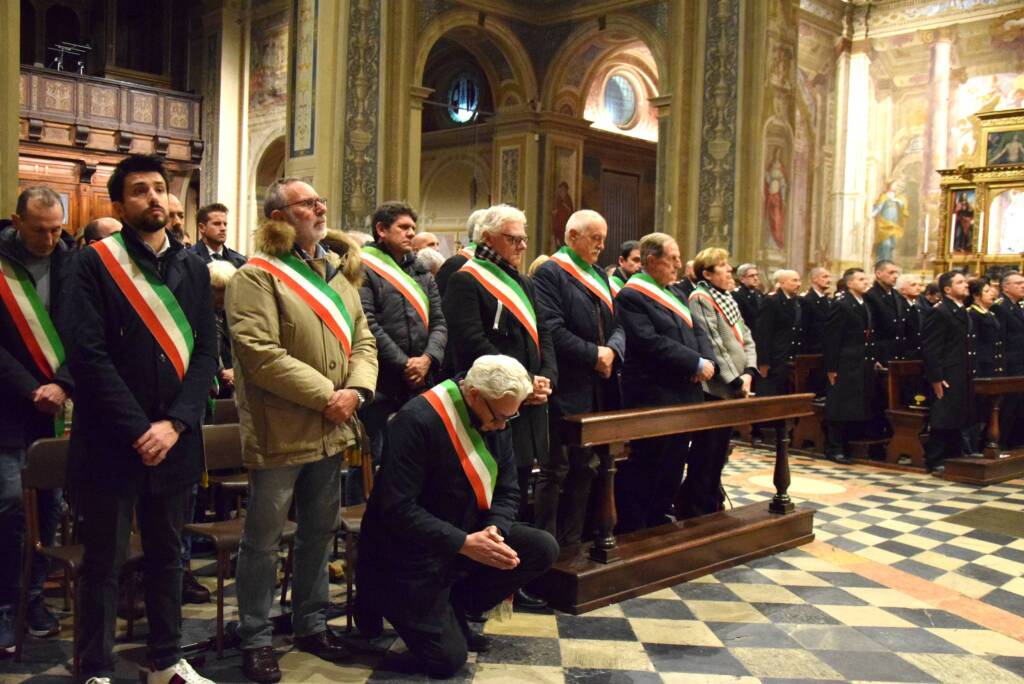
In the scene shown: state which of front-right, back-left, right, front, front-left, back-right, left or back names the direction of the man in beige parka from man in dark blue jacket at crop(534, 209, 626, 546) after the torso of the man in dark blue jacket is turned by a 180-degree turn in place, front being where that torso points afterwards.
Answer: left

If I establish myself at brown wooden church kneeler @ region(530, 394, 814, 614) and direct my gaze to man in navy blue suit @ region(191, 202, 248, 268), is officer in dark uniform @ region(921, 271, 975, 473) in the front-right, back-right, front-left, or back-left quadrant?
back-right

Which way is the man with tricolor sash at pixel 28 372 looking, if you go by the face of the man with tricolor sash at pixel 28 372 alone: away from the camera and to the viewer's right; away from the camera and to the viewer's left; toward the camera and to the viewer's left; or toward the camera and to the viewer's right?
toward the camera and to the viewer's right

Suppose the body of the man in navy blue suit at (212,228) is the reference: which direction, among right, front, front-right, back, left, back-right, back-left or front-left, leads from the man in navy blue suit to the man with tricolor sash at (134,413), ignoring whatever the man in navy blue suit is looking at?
front-right

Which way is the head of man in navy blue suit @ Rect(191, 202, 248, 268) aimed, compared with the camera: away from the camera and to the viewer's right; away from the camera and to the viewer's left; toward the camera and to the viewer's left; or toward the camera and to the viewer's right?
toward the camera and to the viewer's right

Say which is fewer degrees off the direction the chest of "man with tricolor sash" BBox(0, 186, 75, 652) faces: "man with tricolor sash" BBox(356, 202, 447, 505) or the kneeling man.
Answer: the kneeling man

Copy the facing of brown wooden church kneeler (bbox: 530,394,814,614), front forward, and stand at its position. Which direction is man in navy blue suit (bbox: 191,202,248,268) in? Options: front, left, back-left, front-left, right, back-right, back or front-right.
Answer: back-right

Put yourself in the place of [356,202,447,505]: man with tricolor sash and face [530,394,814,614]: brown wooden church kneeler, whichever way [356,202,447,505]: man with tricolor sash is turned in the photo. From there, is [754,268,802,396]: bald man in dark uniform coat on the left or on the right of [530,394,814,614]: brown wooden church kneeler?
left
